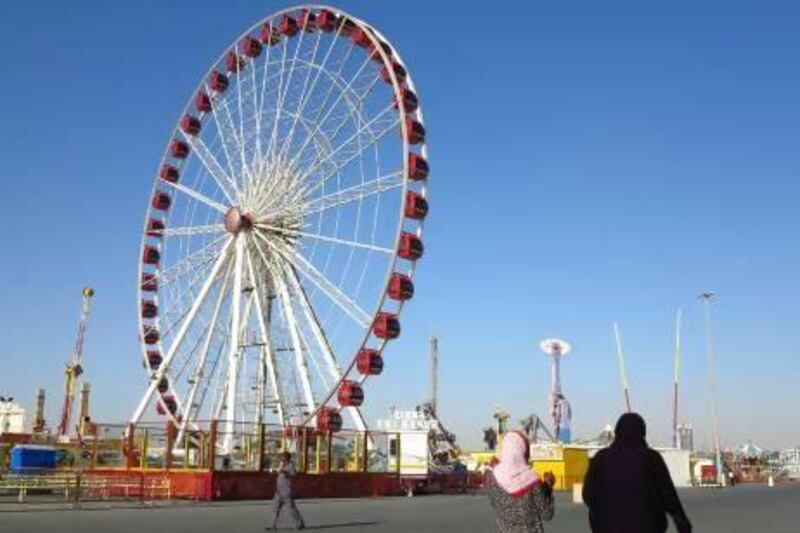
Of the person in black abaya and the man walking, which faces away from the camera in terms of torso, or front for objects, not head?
the person in black abaya

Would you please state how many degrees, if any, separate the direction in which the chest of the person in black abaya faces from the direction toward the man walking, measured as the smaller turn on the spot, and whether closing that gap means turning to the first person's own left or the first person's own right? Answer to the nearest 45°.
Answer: approximately 45° to the first person's own left

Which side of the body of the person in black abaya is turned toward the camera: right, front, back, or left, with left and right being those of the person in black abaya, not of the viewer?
back

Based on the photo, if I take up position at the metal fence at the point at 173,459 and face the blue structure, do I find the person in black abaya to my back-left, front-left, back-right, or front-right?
back-left

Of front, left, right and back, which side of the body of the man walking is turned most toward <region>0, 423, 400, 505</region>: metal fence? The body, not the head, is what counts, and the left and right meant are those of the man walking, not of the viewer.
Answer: right

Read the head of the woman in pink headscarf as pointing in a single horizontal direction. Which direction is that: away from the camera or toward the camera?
away from the camera

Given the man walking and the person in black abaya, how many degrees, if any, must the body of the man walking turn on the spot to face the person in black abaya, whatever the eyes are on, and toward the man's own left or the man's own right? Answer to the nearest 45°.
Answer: approximately 90° to the man's own left

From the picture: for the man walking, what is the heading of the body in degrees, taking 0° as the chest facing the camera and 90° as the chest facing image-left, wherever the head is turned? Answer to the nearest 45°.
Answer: approximately 90°

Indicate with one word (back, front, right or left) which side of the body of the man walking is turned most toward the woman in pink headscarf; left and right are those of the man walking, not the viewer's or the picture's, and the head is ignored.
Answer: left

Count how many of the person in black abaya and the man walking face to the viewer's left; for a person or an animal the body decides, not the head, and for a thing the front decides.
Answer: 1

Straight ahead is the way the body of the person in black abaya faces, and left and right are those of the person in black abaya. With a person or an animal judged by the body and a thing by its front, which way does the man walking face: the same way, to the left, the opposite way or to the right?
to the left
